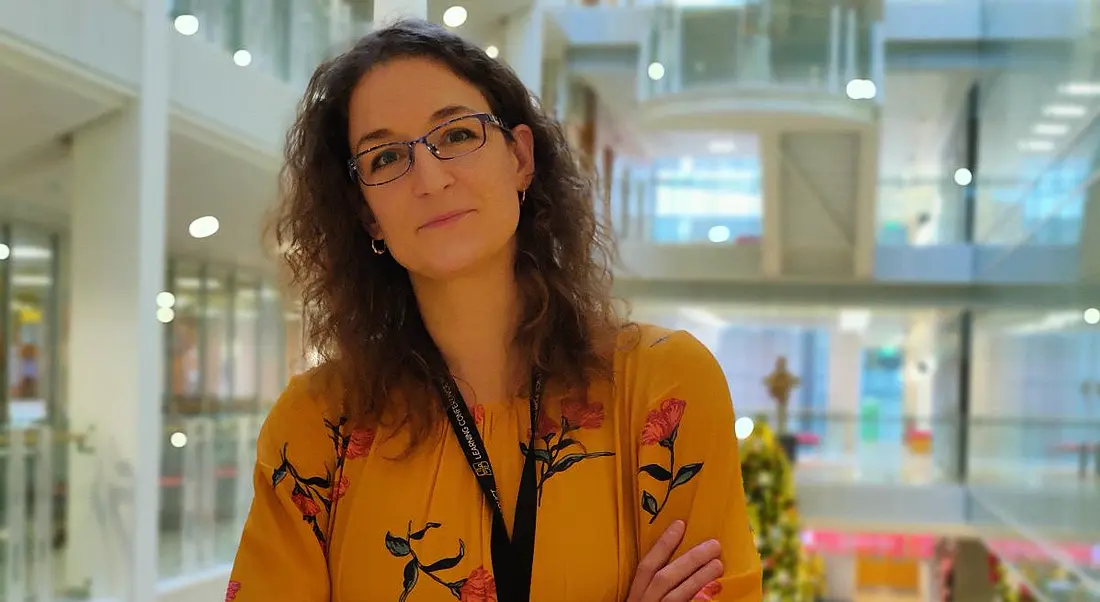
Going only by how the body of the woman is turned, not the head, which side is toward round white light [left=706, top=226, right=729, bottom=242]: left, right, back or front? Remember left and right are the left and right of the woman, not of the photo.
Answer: back

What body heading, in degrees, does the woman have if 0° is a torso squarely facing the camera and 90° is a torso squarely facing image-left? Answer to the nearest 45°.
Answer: approximately 0°

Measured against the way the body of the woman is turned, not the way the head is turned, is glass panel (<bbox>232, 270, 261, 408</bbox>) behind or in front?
behind

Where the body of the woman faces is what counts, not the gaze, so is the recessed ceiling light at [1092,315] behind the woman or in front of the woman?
behind

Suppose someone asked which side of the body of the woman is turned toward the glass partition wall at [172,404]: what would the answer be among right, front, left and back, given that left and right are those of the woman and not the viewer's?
back

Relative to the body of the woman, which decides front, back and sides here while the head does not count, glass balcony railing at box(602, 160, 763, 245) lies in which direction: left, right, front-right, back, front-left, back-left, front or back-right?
back

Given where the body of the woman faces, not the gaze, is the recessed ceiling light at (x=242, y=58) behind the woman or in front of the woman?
behind

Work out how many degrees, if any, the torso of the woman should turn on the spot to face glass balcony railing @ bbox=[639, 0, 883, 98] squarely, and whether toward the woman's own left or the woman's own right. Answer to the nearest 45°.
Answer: approximately 180°

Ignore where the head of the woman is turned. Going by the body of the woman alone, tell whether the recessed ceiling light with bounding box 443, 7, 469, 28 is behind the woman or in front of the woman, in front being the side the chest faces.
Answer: behind

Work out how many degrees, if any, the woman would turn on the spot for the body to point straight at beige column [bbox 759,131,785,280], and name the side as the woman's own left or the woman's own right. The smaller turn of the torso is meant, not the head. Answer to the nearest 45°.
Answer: approximately 180°

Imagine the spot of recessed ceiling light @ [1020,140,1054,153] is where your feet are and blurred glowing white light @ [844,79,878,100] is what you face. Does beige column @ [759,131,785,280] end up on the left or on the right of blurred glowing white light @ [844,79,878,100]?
right
